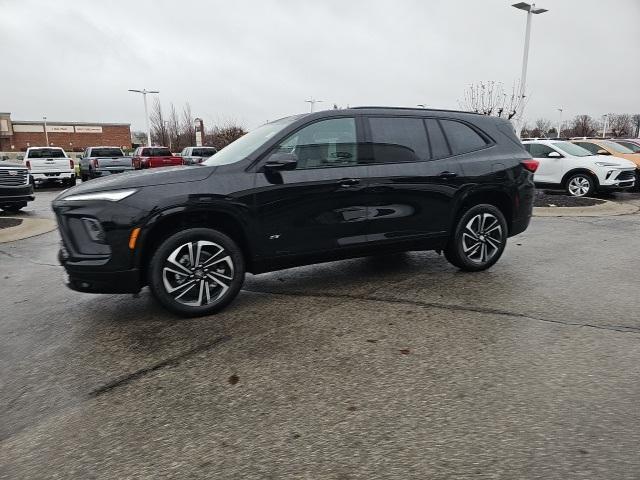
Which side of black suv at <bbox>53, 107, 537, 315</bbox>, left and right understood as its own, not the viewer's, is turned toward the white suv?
back

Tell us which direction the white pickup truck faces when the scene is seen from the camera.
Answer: facing away from the viewer

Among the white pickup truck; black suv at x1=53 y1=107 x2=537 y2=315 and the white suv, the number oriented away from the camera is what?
1

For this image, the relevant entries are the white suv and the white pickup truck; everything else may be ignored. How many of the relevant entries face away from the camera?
1

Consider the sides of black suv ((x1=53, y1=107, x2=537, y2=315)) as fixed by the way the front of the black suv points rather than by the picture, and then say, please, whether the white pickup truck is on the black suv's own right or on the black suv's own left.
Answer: on the black suv's own right

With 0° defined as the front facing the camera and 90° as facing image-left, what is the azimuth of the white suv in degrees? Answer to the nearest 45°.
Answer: approximately 315°

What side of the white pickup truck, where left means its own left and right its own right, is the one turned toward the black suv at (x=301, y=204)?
back

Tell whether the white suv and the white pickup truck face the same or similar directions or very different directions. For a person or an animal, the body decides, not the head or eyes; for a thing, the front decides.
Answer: very different directions

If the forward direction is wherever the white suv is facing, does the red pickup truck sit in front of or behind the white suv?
behind

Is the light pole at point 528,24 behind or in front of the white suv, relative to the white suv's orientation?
behind

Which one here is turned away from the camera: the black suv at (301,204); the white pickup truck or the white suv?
the white pickup truck

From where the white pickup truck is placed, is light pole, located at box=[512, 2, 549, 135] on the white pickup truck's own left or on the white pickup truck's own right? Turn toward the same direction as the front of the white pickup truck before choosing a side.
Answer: on the white pickup truck's own right

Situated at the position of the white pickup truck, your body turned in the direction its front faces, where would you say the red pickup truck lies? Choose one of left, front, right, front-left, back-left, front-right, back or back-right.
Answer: right

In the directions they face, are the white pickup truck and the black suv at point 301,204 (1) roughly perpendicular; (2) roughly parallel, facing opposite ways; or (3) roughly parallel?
roughly perpendicular
